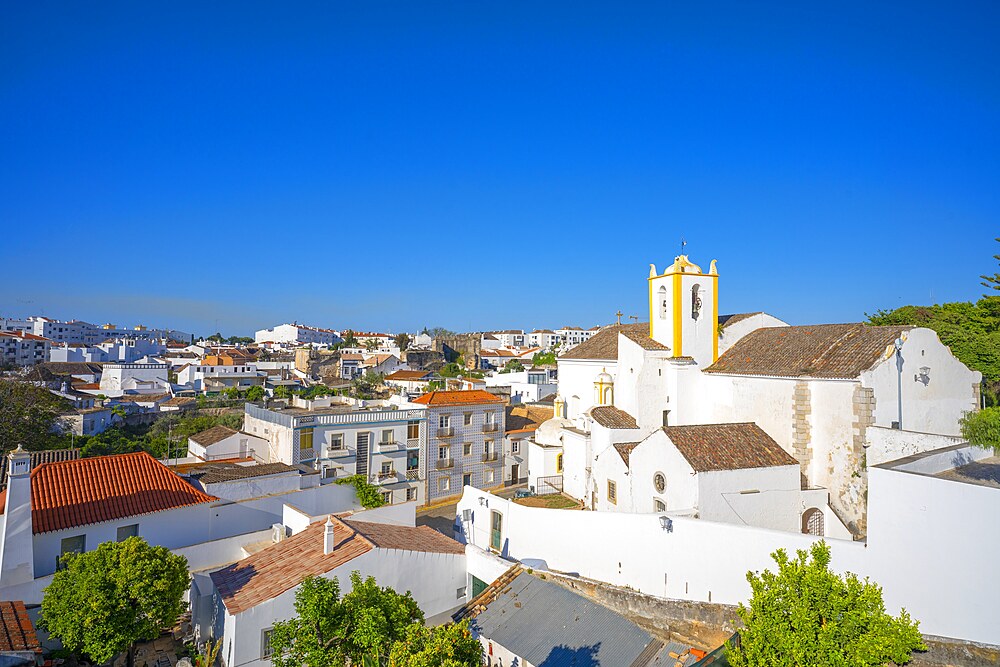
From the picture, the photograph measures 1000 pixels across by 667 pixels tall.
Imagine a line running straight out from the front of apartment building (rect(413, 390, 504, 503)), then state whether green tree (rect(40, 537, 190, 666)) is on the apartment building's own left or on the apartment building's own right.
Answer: on the apartment building's own right

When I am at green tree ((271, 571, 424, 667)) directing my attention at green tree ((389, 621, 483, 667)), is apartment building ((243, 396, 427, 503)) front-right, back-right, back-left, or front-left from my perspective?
back-left

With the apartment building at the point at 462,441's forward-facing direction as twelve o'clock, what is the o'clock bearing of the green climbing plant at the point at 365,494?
The green climbing plant is roughly at 2 o'clock from the apartment building.

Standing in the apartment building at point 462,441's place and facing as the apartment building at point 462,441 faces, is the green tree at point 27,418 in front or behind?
behind

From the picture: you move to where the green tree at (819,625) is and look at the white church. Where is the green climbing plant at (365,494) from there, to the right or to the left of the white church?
left

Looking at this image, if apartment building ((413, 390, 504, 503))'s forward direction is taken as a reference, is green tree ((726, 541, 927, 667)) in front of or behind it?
in front

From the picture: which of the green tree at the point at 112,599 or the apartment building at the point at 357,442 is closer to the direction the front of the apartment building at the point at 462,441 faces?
the green tree

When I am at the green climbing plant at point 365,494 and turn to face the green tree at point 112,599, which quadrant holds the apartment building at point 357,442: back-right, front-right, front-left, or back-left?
back-right

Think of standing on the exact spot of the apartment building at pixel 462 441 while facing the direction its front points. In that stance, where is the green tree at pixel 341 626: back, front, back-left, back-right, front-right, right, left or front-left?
front-right

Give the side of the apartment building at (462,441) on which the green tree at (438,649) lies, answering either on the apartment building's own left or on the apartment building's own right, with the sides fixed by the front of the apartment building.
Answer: on the apartment building's own right

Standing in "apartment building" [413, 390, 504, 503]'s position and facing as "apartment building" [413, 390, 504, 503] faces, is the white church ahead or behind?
ahead

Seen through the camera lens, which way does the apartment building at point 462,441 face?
facing the viewer and to the right of the viewer
